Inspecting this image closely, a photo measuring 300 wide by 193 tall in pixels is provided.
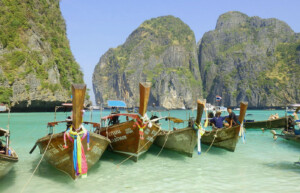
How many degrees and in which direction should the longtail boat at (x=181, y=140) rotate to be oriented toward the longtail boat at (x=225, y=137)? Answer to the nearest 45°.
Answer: approximately 90° to its left

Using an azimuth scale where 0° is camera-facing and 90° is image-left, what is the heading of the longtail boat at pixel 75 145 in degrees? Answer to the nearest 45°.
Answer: approximately 0°

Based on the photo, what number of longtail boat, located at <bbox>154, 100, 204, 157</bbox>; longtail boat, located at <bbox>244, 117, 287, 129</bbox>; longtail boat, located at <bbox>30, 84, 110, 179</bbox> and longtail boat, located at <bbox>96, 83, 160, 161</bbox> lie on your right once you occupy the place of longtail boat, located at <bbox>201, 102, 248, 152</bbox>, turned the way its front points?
3

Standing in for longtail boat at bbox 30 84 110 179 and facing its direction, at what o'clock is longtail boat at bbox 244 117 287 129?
longtail boat at bbox 244 117 287 129 is roughly at 8 o'clock from longtail boat at bbox 30 84 110 179.

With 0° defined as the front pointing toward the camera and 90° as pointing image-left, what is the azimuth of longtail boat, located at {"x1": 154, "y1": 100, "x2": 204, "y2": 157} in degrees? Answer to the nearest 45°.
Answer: approximately 315°

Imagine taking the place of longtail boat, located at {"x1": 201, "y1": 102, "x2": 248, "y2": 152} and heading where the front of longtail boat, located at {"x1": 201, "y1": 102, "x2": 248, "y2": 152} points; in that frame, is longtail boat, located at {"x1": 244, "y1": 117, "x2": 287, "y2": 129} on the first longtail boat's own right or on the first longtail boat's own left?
on the first longtail boat's own left
